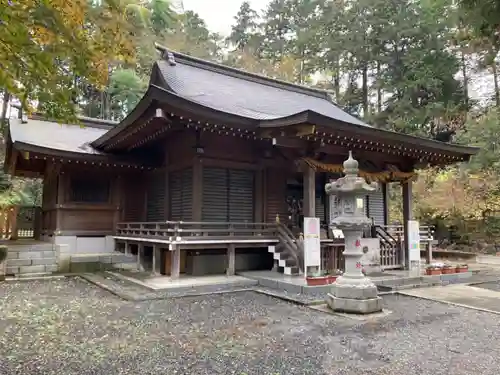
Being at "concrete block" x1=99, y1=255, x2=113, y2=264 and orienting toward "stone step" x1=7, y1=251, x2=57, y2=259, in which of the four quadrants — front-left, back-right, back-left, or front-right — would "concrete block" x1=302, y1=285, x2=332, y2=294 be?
back-left

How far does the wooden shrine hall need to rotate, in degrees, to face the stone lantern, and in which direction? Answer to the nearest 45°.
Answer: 0° — it already faces it

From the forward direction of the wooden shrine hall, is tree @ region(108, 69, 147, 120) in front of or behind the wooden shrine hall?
behind

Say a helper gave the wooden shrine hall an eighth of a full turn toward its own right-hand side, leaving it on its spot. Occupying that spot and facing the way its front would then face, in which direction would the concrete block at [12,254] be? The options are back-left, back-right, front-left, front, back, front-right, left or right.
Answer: right

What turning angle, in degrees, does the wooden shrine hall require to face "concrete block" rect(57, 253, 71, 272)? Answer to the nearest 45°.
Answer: approximately 135° to its right

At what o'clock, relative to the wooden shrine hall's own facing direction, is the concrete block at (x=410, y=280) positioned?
The concrete block is roughly at 11 o'clock from the wooden shrine hall.

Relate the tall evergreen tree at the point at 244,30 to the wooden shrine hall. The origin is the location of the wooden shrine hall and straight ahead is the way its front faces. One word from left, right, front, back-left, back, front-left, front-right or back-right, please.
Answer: back-left

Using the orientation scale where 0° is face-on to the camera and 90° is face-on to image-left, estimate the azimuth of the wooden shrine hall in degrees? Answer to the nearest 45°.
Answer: approximately 315°

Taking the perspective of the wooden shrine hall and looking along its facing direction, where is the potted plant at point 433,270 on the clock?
The potted plant is roughly at 11 o'clock from the wooden shrine hall.
